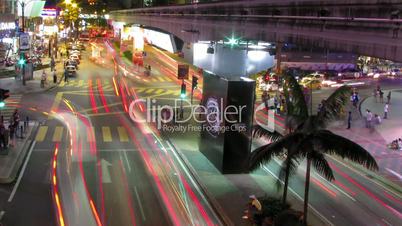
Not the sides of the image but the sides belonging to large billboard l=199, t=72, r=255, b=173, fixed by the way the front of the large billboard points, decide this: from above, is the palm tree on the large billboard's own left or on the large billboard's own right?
on the large billboard's own left

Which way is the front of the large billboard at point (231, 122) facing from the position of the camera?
facing the viewer and to the left of the viewer
